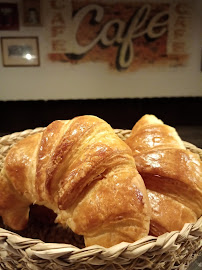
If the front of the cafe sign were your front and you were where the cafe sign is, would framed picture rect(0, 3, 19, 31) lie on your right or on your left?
on your right

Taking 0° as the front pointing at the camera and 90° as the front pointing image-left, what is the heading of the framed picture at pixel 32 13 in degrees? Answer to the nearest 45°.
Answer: approximately 0°

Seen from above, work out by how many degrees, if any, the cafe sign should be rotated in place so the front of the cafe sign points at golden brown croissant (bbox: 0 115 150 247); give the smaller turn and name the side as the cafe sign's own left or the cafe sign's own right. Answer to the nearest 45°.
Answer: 0° — it already faces it

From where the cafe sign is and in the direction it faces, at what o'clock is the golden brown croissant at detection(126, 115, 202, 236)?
The golden brown croissant is roughly at 12 o'clock from the cafe sign.

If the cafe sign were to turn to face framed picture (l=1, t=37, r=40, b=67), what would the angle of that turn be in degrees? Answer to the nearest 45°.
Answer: approximately 90° to its right

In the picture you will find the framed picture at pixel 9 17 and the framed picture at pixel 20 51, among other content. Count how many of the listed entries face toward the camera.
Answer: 2

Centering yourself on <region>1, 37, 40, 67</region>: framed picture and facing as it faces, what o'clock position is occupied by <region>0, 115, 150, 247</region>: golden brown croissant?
The golden brown croissant is roughly at 12 o'clock from the framed picture.

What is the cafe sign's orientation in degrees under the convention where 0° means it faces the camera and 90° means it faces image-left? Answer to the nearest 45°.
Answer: approximately 0°
